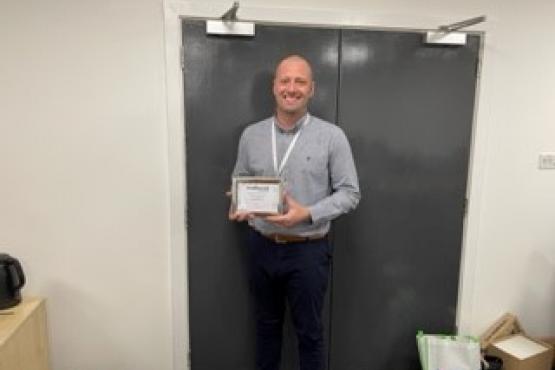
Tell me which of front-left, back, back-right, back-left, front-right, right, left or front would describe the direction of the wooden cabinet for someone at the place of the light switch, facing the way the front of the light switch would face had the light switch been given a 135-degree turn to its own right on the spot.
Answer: left

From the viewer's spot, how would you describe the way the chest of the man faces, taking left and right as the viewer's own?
facing the viewer

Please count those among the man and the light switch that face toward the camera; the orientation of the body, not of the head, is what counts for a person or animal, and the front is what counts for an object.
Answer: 2

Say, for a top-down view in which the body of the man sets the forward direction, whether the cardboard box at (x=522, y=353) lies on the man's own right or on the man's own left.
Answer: on the man's own left

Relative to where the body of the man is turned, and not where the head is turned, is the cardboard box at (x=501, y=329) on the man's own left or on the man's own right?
on the man's own left

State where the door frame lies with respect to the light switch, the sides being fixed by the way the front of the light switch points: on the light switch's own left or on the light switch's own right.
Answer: on the light switch's own right

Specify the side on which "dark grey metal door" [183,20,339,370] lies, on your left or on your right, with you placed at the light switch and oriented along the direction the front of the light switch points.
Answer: on your right

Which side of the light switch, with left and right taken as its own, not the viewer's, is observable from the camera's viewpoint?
front

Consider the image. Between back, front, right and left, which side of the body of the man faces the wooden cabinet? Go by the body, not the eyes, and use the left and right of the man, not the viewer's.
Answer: right
